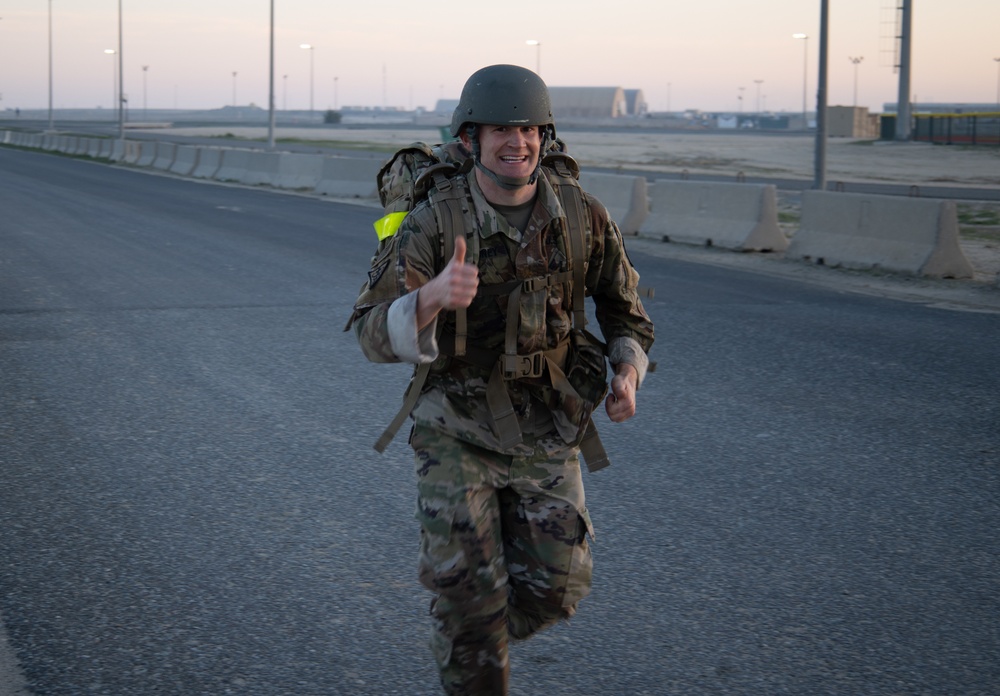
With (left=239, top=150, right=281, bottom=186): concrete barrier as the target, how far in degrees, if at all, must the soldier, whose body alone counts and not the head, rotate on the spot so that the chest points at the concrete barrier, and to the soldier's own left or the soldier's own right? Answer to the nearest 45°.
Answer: approximately 180°

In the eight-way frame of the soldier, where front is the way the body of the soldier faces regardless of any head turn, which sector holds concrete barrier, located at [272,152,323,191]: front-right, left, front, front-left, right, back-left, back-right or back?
back

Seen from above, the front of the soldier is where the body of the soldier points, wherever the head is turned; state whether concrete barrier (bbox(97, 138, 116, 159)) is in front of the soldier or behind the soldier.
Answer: behind

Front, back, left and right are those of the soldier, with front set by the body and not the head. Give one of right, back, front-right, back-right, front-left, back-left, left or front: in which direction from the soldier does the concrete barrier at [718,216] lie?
back

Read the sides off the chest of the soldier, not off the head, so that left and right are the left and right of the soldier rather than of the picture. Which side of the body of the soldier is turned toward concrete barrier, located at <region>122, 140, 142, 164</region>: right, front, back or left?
back

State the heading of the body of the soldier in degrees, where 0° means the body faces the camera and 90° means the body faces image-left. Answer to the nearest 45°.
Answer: approximately 0°

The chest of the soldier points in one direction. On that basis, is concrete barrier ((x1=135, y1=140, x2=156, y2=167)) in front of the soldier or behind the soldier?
behind

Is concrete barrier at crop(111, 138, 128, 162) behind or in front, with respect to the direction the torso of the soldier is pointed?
behind

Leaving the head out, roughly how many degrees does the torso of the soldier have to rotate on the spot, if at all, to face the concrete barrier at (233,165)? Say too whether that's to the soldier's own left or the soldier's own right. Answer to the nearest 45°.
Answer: approximately 180°

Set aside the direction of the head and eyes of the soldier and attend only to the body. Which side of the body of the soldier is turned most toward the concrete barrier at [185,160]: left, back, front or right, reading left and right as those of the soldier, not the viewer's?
back

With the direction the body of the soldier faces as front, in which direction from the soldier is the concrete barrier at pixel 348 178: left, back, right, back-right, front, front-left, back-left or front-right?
back
